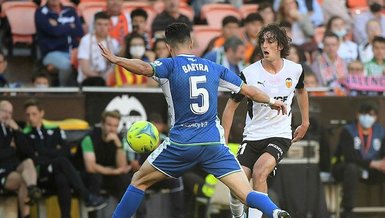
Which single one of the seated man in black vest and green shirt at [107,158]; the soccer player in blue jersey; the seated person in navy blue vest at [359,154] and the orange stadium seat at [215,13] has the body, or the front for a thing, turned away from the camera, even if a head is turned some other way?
the soccer player in blue jersey

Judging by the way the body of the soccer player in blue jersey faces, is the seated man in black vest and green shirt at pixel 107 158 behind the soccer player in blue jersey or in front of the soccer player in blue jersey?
in front

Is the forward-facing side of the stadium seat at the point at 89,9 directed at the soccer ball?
yes

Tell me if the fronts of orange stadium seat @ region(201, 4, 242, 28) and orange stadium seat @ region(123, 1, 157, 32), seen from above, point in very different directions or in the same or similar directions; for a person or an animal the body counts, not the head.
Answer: same or similar directions

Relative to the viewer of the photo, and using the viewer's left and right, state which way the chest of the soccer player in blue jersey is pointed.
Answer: facing away from the viewer

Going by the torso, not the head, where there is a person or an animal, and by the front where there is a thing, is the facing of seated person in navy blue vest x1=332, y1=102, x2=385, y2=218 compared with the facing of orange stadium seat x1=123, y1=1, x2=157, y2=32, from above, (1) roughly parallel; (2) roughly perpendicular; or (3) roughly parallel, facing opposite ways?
roughly parallel

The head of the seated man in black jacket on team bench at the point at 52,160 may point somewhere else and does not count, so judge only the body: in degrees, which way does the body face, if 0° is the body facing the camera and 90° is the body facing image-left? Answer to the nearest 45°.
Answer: approximately 0°

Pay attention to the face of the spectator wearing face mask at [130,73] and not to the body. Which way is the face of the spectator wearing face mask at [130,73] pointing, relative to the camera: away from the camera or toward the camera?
toward the camera

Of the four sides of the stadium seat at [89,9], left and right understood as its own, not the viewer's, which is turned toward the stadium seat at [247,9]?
left

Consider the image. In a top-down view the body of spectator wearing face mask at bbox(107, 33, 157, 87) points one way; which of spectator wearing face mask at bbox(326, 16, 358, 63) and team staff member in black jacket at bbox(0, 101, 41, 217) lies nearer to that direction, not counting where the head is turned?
the team staff member in black jacket

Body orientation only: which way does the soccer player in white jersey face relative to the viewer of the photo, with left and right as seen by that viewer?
facing the viewer

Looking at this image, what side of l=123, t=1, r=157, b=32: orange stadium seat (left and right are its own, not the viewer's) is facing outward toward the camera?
front

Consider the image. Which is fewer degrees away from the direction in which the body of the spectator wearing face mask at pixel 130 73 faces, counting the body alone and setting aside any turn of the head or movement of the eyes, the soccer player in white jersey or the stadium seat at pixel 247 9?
the soccer player in white jersey

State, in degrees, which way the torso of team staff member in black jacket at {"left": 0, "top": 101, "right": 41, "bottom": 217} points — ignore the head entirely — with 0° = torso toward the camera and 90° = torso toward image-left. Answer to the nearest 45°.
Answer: approximately 315°

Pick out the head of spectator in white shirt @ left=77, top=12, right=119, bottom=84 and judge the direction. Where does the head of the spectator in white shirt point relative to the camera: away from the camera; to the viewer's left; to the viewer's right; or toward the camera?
toward the camera

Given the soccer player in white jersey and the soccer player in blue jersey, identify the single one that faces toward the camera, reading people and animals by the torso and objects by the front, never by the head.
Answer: the soccer player in white jersey
